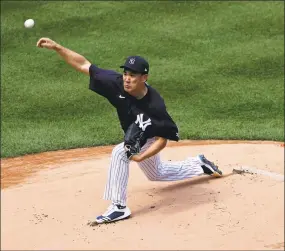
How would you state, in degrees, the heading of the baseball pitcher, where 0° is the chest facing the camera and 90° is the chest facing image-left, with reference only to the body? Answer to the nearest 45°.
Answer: approximately 45°
